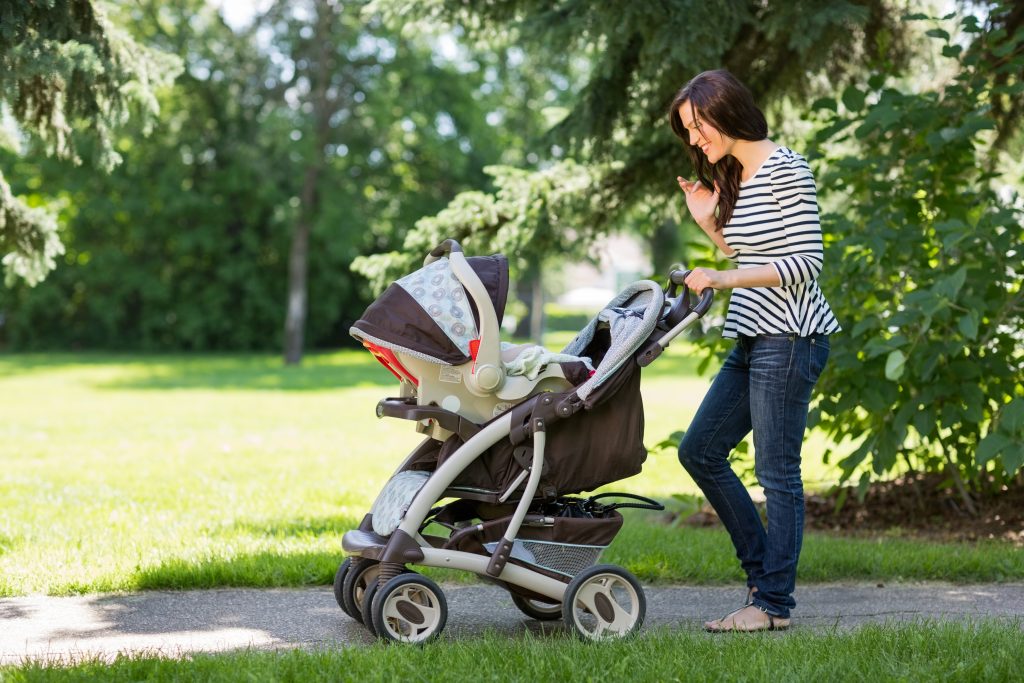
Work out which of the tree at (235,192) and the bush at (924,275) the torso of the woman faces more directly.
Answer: the tree

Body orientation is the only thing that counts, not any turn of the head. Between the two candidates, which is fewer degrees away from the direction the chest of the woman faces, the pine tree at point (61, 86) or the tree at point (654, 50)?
the pine tree

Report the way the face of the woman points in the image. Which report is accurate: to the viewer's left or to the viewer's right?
to the viewer's left

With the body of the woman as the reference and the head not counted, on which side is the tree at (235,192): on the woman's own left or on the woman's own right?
on the woman's own right

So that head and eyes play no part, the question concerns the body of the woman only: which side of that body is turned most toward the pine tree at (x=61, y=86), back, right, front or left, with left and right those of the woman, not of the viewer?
front

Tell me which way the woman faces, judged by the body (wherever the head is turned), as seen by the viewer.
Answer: to the viewer's left

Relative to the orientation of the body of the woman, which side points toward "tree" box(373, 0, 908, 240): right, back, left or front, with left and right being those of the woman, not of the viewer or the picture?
right
